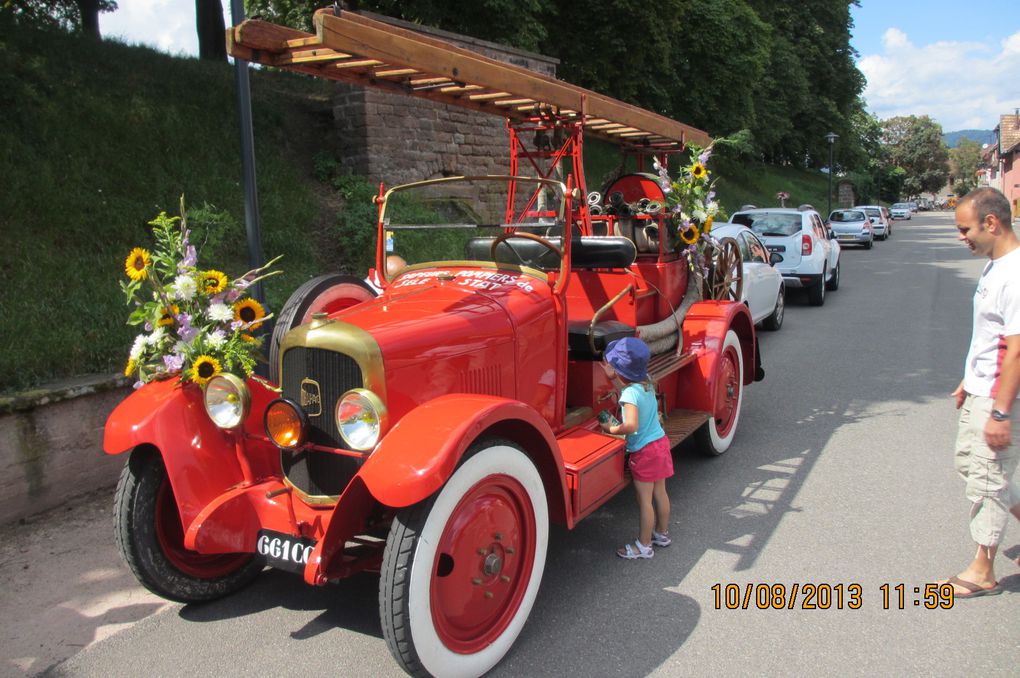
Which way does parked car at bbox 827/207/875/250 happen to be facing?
away from the camera

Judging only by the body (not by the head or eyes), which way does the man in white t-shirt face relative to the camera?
to the viewer's left

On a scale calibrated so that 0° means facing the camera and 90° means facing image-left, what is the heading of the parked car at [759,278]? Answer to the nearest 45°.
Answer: approximately 225°

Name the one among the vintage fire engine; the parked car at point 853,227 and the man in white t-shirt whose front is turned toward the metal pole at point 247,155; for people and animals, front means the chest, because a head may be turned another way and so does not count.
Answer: the man in white t-shirt

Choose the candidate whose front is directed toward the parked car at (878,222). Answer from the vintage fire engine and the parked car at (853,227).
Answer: the parked car at (853,227)

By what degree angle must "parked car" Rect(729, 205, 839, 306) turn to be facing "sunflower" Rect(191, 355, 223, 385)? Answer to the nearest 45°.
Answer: approximately 135° to its right

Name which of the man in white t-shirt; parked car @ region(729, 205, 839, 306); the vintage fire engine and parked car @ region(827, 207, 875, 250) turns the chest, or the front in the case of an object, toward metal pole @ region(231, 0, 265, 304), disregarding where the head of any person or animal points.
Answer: the man in white t-shirt

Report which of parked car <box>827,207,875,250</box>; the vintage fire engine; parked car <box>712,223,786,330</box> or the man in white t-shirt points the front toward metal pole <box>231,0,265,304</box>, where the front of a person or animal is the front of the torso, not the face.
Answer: the man in white t-shirt

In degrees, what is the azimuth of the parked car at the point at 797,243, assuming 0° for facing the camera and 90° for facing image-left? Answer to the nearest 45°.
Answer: approximately 225°

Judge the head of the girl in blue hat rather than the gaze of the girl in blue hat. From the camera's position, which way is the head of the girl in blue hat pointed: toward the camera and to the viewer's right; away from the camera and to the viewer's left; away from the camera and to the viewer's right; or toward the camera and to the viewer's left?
away from the camera and to the viewer's left

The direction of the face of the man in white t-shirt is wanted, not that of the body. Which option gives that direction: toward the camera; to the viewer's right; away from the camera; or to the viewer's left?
to the viewer's left

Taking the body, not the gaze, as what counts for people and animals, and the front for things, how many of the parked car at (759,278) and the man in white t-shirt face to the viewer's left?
1
